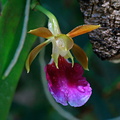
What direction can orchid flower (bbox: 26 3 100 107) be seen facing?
toward the camera
